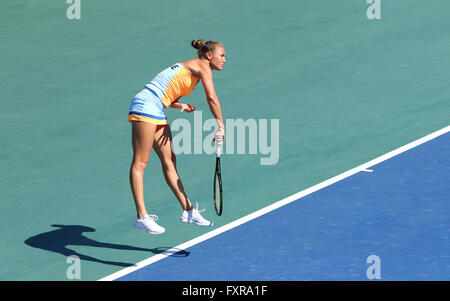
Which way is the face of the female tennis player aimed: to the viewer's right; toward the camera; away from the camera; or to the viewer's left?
to the viewer's right

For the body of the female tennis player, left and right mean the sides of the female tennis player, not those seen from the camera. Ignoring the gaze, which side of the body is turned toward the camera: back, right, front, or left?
right
